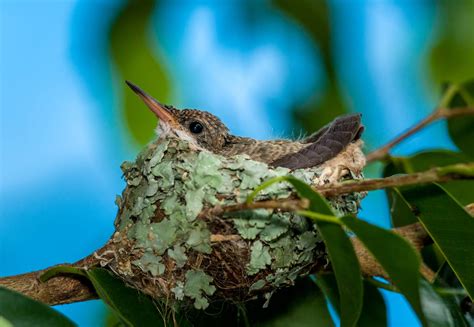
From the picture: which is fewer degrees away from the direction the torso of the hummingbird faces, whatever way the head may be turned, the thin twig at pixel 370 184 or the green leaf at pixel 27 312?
the green leaf

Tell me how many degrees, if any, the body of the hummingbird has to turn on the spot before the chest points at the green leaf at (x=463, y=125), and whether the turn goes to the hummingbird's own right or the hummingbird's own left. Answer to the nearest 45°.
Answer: approximately 180°

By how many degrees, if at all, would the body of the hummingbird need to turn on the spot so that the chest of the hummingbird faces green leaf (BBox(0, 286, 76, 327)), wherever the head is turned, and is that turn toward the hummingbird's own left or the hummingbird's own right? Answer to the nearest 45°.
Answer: approximately 45° to the hummingbird's own left

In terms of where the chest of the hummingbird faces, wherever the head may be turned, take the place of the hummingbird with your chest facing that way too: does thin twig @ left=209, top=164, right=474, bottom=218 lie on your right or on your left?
on your left

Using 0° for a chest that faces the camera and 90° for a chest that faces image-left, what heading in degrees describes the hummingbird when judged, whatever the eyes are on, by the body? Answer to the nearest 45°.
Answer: approximately 90°

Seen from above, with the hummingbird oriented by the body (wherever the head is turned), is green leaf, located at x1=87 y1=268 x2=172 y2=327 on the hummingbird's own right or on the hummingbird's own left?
on the hummingbird's own left
